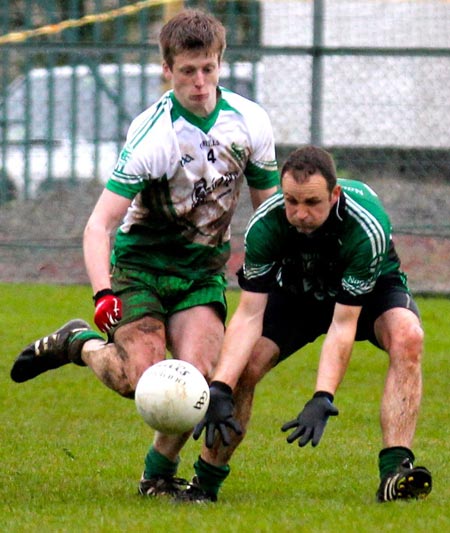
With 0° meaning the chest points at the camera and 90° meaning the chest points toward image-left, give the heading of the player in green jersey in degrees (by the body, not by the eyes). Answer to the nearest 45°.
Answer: approximately 45°

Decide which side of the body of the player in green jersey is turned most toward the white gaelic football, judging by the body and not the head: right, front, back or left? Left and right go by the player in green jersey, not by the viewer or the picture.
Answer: front

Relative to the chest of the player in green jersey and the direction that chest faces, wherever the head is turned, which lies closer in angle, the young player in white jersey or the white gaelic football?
the white gaelic football

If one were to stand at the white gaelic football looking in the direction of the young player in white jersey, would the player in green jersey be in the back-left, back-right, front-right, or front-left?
front-right
